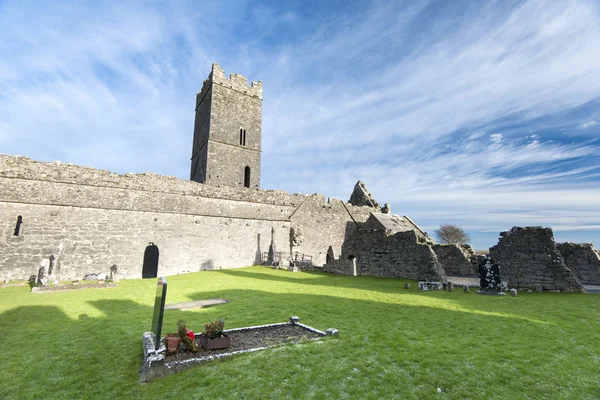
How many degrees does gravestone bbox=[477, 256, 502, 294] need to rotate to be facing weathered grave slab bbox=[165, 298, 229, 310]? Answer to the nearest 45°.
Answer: approximately 45° to its right

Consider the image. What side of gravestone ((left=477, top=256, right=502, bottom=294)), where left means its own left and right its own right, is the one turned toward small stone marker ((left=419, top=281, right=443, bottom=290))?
right

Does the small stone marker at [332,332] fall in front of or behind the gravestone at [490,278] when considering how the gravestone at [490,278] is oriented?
in front

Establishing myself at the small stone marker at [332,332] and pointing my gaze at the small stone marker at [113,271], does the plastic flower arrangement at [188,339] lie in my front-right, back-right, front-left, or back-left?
front-left

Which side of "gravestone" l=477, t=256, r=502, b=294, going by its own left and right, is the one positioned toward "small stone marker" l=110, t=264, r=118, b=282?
right

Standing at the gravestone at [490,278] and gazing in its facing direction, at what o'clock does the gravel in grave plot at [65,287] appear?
The gravel in grave plot is roughly at 2 o'clock from the gravestone.

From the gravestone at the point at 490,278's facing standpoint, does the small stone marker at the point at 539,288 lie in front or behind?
behind

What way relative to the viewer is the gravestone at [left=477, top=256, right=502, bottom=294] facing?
toward the camera

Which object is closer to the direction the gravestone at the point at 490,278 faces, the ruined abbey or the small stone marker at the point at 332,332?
the small stone marker

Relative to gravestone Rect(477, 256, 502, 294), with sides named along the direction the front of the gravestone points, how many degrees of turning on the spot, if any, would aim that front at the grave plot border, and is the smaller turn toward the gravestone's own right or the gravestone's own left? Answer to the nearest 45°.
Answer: approximately 45° to the gravestone's own right

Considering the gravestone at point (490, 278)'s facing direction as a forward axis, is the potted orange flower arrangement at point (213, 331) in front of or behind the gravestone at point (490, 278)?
in front

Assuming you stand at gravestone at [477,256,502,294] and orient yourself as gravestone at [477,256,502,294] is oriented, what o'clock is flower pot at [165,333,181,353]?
The flower pot is roughly at 1 o'clock from the gravestone.

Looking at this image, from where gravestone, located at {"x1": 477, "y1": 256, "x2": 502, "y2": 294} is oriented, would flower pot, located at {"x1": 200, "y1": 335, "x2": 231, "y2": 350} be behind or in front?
in front
